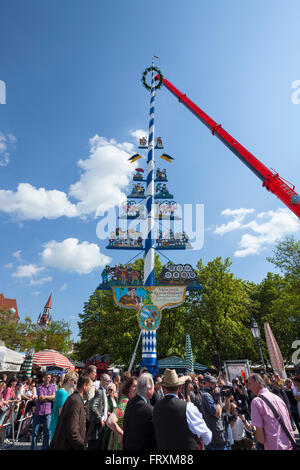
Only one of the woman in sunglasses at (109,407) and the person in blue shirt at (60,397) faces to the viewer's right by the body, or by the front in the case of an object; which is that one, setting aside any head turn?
the person in blue shirt

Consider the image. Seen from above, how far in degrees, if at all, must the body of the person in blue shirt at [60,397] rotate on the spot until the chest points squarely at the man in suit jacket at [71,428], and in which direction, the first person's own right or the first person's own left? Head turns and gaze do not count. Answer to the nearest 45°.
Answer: approximately 90° to the first person's own right

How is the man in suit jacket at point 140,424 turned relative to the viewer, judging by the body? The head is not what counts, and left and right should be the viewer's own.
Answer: facing away from the viewer and to the right of the viewer

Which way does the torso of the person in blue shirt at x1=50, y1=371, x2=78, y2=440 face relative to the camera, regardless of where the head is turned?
to the viewer's right
